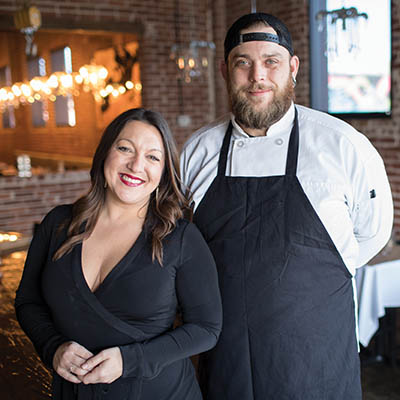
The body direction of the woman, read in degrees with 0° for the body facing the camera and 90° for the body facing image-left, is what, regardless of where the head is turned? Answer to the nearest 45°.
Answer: approximately 45°

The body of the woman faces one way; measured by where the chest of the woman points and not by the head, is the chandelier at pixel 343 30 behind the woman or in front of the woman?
behind

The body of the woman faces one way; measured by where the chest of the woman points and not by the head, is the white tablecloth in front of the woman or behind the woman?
behind

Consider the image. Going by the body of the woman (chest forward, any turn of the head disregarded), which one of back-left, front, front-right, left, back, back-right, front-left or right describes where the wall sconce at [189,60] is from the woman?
back-right

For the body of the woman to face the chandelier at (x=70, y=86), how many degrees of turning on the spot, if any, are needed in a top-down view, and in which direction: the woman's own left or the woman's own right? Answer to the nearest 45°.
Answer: approximately 135° to the woman's own right
